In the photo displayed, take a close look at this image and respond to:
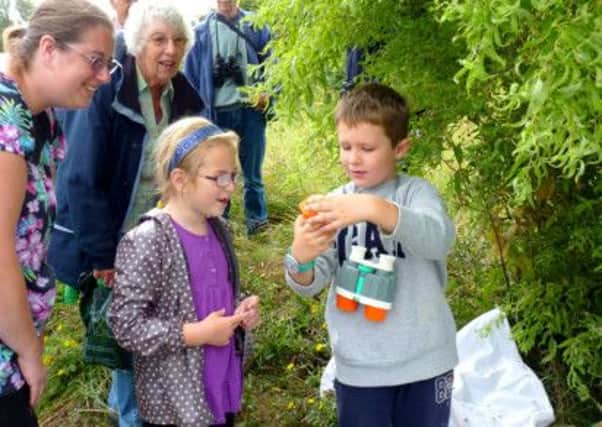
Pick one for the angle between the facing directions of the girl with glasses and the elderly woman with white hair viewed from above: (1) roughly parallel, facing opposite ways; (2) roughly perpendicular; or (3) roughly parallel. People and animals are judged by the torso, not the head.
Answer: roughly parallel

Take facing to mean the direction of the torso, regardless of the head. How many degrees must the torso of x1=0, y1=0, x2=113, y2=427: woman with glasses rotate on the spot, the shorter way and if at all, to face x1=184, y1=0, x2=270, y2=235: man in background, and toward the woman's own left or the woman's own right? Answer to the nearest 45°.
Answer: approximately 90° to the woman's own left

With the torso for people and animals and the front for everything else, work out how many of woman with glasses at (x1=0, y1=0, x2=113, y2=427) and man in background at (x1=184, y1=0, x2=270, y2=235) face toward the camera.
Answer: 1

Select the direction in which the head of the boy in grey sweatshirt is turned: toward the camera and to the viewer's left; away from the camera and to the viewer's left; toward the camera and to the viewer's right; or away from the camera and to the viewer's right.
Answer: toward the camera and to the viewer's left

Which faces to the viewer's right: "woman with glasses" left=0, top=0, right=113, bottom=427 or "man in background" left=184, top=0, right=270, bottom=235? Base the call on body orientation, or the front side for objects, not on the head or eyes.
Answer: the woman with glasses

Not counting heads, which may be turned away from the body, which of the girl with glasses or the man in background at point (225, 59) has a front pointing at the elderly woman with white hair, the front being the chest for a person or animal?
the man in background

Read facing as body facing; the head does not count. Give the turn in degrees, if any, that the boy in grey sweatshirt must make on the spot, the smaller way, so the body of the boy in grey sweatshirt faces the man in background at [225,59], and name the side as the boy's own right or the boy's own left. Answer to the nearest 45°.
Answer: approximately 135° to the boy's own right

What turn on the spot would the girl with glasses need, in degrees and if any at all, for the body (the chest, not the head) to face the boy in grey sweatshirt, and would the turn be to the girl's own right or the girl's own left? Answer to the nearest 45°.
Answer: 0° — they already face them

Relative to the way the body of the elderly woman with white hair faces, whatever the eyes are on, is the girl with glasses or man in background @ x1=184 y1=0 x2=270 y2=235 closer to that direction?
the girl with glasses

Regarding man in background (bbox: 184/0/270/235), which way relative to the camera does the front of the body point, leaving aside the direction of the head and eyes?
toward the camera

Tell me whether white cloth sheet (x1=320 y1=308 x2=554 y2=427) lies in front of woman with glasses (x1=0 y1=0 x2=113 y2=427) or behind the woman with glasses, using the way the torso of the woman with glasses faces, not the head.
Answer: in front

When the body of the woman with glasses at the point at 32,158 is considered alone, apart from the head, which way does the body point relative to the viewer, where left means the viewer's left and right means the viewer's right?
facing to the right of the viewer

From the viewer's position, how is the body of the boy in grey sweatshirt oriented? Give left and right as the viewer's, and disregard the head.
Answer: facing the viewer and to the left of the viewer

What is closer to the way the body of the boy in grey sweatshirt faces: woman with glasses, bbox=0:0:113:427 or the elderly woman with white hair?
the woman with glasses

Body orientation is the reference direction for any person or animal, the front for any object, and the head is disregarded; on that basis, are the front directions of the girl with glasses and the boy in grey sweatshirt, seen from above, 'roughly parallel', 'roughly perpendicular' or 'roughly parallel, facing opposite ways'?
roughly perpendicular

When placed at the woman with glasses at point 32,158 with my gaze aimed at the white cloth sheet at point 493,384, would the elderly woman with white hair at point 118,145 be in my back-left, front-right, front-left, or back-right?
front-left
